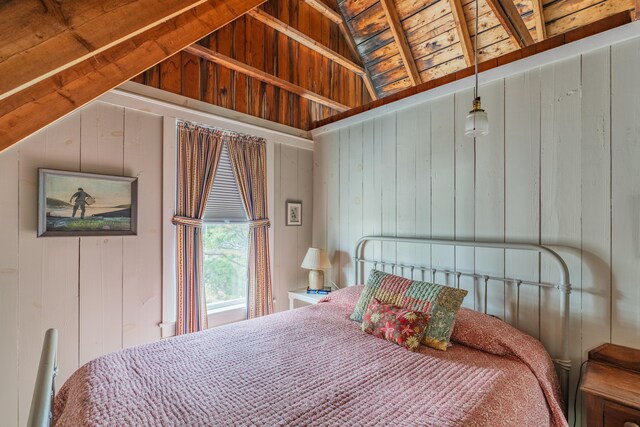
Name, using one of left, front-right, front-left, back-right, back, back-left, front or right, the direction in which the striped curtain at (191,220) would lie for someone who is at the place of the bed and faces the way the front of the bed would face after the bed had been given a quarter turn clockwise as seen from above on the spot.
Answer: front

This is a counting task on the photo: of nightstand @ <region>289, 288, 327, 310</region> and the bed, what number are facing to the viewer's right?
0

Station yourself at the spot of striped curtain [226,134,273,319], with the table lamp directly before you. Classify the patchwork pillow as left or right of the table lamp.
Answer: right

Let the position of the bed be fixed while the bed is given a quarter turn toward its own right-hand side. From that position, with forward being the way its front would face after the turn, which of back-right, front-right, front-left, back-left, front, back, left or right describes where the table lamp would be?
front-right

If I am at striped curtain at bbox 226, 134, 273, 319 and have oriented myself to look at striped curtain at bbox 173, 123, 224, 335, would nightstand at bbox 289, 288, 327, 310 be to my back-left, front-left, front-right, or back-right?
back-left

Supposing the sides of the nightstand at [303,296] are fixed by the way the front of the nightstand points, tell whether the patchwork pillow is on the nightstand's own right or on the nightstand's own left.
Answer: on the nightstand's own left

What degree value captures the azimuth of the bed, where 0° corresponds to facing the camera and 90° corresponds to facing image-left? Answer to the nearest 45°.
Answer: approximately 45°

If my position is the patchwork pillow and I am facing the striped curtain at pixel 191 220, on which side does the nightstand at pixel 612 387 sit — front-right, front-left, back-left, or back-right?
back-left
